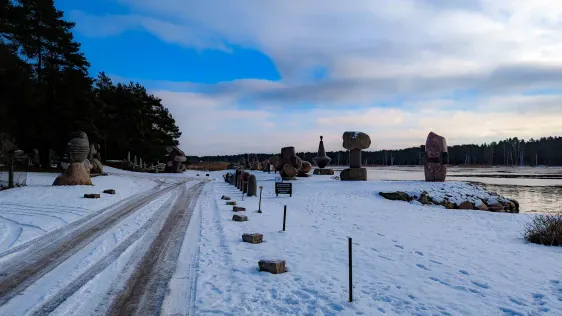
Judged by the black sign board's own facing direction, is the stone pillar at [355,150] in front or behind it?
behind

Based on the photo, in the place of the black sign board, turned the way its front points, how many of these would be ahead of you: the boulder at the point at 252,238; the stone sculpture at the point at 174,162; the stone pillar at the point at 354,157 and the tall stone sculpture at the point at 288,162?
1

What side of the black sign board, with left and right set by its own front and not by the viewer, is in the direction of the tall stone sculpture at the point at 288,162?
back

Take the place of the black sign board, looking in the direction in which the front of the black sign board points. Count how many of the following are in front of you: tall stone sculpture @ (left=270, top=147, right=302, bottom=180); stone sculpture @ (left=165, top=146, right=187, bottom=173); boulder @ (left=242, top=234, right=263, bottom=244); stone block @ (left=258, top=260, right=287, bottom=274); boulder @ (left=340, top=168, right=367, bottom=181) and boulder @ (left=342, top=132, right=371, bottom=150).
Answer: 2

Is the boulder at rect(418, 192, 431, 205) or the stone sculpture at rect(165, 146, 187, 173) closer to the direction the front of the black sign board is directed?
the boulder

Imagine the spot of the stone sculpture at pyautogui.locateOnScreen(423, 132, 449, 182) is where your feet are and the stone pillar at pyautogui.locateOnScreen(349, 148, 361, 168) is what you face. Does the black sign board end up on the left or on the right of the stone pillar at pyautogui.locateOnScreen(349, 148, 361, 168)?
left

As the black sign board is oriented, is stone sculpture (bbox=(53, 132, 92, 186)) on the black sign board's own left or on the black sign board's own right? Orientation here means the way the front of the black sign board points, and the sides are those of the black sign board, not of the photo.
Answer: on the black sign board's own right

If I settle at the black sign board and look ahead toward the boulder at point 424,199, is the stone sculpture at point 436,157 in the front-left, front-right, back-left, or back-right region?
front-left

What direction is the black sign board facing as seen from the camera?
toward the camera

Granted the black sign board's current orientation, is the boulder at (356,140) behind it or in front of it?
behind

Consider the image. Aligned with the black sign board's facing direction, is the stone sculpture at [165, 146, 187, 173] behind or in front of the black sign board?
behind

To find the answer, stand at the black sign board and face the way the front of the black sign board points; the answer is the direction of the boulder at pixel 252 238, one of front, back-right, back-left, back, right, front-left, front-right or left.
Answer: front

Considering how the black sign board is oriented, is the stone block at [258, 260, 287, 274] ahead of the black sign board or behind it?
ahead

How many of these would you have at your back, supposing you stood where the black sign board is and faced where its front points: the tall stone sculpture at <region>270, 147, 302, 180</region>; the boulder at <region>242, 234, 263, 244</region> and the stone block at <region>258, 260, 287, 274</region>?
1

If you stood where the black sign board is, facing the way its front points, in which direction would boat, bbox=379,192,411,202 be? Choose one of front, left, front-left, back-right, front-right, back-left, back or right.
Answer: left

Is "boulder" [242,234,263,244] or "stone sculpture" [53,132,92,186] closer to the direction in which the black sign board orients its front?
the boulder

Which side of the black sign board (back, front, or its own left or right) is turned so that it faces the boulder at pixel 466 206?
left

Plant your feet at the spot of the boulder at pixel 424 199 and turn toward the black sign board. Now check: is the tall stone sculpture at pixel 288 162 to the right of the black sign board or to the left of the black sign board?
right
